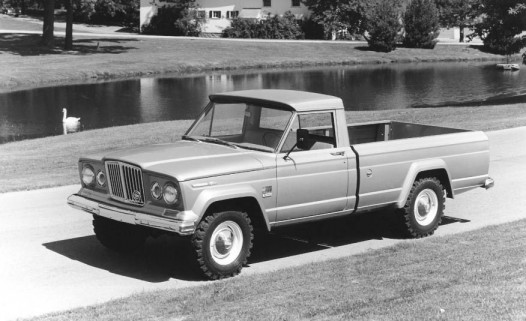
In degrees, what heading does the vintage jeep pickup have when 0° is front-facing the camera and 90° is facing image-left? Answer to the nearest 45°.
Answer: approximately 45°

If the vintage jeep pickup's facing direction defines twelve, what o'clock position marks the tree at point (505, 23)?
The tree is roughly at 5 o'clock from the vintage jeep pickup.
